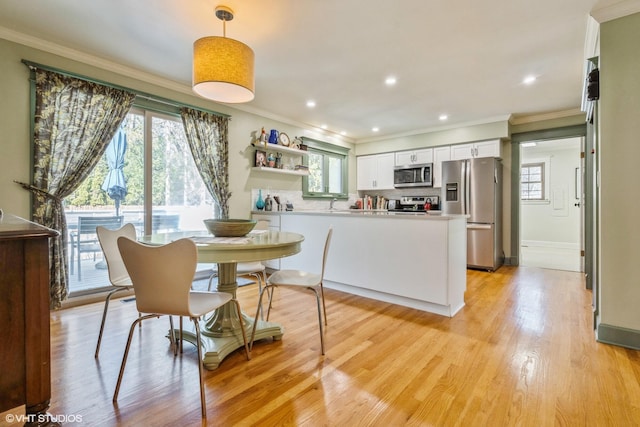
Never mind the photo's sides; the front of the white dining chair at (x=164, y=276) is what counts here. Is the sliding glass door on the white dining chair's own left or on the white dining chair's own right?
on the white dining chair's own left

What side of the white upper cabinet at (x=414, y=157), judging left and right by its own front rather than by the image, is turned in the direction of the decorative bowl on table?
front

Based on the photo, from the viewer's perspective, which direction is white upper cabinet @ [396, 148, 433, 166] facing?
toward the camera

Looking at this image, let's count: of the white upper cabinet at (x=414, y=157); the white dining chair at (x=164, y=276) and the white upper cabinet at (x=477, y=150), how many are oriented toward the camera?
2

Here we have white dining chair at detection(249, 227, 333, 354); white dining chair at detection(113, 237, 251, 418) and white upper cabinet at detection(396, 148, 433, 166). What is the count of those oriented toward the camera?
1

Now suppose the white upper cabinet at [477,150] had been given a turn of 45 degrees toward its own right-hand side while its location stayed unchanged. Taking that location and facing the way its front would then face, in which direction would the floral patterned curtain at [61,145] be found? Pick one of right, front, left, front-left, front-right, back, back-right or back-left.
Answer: front

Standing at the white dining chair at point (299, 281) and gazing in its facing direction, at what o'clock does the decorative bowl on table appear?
The decorative bowl on table is roughly at 12 o'clock from the white dining chair.

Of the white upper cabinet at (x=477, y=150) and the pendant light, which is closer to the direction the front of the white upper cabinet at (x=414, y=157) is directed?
the pendant light

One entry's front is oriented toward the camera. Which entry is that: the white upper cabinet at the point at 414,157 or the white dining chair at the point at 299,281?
the white upper cabinet

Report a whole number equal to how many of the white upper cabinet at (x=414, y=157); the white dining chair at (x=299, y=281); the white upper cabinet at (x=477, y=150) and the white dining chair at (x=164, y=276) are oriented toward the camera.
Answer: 2

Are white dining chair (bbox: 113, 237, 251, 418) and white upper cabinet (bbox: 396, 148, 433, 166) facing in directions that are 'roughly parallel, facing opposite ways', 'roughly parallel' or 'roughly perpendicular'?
roughly parallel, facing opposite ways

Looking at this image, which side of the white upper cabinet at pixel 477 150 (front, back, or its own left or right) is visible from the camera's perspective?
front

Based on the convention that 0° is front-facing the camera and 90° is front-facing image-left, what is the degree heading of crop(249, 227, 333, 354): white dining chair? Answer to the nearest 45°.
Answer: approximately 90°

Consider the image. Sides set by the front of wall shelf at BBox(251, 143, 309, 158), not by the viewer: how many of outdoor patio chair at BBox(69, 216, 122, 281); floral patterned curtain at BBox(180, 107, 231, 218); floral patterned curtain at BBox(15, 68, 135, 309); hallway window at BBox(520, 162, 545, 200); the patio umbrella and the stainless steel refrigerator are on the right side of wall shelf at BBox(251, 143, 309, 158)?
4

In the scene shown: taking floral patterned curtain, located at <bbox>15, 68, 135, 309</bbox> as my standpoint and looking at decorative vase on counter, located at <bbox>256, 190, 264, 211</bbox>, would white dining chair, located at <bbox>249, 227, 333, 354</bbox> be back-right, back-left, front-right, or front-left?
front-right

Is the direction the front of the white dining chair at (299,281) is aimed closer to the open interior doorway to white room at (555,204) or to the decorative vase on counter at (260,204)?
the decorative vase on counter

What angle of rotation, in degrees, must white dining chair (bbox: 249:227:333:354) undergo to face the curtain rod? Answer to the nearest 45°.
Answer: approximately 45° to its right

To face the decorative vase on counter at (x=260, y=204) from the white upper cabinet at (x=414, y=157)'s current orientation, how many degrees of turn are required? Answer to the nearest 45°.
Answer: approximately 45° to its right

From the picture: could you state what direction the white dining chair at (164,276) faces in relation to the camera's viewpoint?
facing away from the viewer and to the right of the viewer

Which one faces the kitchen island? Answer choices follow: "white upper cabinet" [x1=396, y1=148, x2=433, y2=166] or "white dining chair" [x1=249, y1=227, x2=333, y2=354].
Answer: the white upper cabinet

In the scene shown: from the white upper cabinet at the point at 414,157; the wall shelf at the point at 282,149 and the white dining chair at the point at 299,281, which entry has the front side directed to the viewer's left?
the white dining chair
